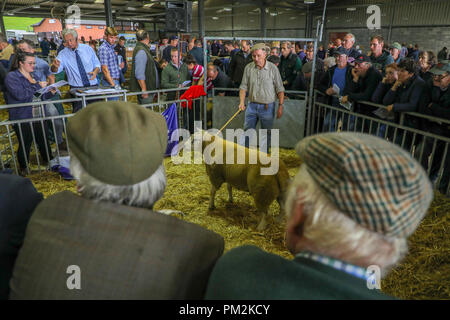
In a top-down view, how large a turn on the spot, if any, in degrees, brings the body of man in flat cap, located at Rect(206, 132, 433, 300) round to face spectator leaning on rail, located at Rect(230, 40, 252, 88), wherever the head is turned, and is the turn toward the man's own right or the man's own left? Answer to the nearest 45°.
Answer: approximately 45° to the man's own right

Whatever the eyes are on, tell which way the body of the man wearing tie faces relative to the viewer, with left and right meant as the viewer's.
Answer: facing the viewer

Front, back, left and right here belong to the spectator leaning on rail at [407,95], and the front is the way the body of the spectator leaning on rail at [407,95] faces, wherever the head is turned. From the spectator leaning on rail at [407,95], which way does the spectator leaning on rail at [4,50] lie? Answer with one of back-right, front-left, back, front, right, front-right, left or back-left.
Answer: front-right

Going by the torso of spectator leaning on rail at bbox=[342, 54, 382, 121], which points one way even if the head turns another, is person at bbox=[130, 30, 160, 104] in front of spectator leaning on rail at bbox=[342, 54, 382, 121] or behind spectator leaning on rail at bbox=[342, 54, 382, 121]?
in front

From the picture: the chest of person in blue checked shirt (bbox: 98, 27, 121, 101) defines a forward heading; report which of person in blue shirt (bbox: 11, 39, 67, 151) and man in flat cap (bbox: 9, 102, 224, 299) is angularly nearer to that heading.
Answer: the man in flat cap

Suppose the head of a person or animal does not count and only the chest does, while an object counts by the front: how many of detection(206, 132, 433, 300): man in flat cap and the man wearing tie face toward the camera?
1

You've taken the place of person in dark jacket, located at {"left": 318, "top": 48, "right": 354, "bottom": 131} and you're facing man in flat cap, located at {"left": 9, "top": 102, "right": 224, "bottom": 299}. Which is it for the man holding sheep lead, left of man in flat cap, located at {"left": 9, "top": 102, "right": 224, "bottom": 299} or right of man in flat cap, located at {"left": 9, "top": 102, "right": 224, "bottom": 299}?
right

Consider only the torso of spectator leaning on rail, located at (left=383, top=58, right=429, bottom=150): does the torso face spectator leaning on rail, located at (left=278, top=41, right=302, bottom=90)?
no

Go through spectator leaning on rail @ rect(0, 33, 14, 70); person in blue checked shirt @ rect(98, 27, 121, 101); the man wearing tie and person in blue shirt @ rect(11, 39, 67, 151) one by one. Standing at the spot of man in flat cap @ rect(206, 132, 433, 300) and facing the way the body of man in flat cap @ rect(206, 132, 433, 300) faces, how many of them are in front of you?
4

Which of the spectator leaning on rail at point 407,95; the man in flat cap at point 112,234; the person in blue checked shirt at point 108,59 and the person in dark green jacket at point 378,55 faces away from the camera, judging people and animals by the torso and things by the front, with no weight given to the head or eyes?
the man in flat cap

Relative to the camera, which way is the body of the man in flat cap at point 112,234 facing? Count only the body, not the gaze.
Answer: away from the camera

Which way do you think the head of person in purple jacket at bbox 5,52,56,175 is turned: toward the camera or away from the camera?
toward the camera

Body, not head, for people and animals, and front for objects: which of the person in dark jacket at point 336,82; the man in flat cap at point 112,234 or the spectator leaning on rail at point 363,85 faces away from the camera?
the man in flat cap

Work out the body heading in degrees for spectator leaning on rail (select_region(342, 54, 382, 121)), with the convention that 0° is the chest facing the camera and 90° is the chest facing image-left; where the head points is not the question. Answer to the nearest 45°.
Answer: approximately 45°

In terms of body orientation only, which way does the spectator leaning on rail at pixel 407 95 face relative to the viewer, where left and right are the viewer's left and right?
facing the viewer and to the left of the viewer

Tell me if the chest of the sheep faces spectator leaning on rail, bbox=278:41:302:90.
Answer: no

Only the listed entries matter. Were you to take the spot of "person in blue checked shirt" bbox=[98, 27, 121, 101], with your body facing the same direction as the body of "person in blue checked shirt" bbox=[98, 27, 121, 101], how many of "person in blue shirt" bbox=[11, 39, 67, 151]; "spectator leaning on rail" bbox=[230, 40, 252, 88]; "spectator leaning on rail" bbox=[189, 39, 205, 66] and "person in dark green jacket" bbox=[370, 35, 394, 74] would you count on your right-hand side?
1
